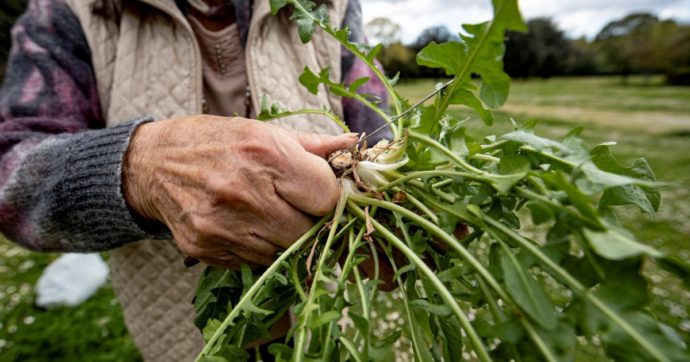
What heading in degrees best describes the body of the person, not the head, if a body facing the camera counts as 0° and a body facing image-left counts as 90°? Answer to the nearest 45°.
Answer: approximately 0°
